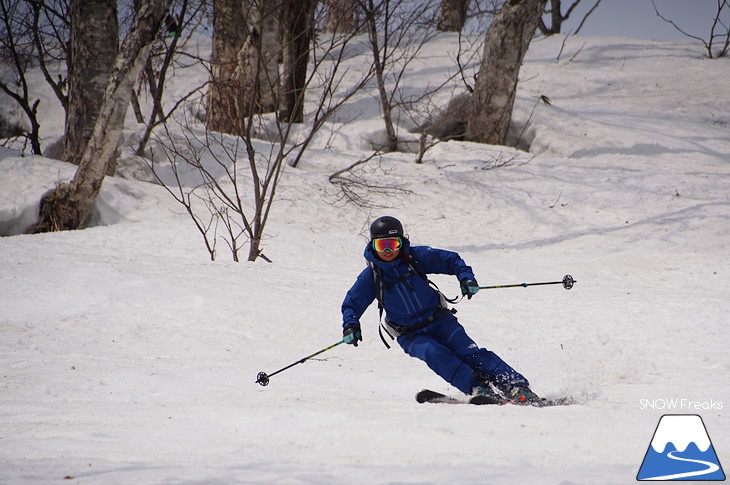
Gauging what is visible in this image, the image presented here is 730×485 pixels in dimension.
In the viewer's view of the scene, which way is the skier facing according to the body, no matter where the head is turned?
toward the camera

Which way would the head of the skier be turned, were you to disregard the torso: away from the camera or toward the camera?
toward the camera

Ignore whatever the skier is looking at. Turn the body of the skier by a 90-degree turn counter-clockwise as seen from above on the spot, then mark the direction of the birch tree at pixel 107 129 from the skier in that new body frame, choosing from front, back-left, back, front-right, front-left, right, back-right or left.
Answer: back-left

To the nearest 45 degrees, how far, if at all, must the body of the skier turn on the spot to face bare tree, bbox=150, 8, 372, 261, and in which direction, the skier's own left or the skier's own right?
approximately 135° to the skier's own right

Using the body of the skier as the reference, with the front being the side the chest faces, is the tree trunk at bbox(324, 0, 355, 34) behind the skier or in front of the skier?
behind
